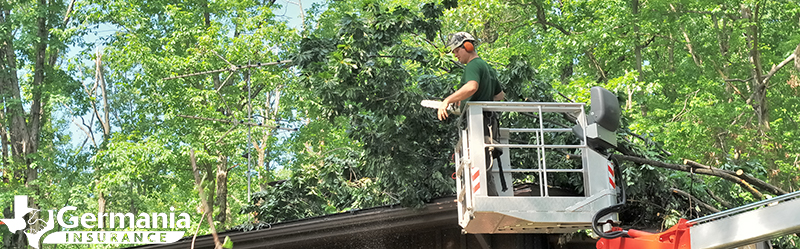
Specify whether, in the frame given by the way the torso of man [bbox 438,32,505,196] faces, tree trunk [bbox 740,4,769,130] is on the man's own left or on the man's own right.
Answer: on the man's own right

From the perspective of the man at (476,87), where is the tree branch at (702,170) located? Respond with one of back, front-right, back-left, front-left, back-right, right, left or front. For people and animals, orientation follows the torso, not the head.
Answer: back-right

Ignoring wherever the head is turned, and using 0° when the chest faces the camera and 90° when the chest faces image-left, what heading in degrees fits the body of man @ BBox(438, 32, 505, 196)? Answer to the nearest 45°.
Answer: approximately 90°
